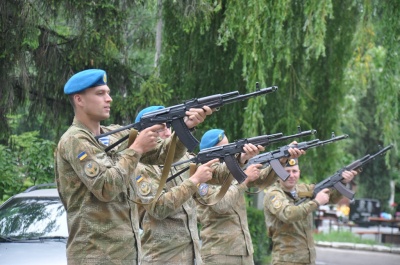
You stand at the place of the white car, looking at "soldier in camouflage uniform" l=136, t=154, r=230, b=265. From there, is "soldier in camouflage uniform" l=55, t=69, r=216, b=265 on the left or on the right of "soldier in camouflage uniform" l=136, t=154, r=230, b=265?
right

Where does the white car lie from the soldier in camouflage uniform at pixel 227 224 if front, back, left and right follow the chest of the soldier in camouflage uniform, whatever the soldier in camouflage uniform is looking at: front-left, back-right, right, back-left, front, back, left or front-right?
back

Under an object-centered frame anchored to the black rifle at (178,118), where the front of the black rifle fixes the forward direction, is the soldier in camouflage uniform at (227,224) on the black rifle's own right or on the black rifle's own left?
on the black rifle's own left

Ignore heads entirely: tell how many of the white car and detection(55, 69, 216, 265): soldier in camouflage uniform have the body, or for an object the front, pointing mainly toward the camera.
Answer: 1

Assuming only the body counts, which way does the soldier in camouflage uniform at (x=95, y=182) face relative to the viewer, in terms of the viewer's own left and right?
facing to the right of the viewer

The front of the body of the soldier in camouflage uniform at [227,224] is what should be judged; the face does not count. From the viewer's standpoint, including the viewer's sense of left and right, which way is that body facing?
facing to the right of the viewer

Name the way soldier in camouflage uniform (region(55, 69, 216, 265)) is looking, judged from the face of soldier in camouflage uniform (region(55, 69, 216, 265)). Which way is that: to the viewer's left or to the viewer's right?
to the viewer's right

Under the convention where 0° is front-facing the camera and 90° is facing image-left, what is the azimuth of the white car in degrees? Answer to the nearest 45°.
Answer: approximately 0°

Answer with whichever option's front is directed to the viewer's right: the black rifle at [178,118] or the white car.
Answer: the black rifle

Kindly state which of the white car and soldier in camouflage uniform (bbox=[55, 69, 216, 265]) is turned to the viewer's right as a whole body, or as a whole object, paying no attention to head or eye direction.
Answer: the soldier in camouflage uniform

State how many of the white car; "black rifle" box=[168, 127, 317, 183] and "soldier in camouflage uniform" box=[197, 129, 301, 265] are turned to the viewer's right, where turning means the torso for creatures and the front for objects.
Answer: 2

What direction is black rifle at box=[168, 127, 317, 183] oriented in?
to the viewer's right
